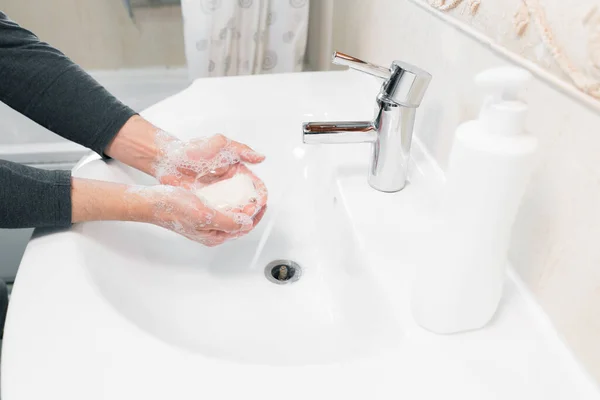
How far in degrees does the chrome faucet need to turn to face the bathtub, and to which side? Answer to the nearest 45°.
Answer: approximately 45° to its right

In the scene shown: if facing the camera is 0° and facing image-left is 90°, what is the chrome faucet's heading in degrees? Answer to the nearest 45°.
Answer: approximately 90°

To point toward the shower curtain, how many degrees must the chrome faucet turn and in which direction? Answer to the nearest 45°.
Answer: approximately 45° to its right
